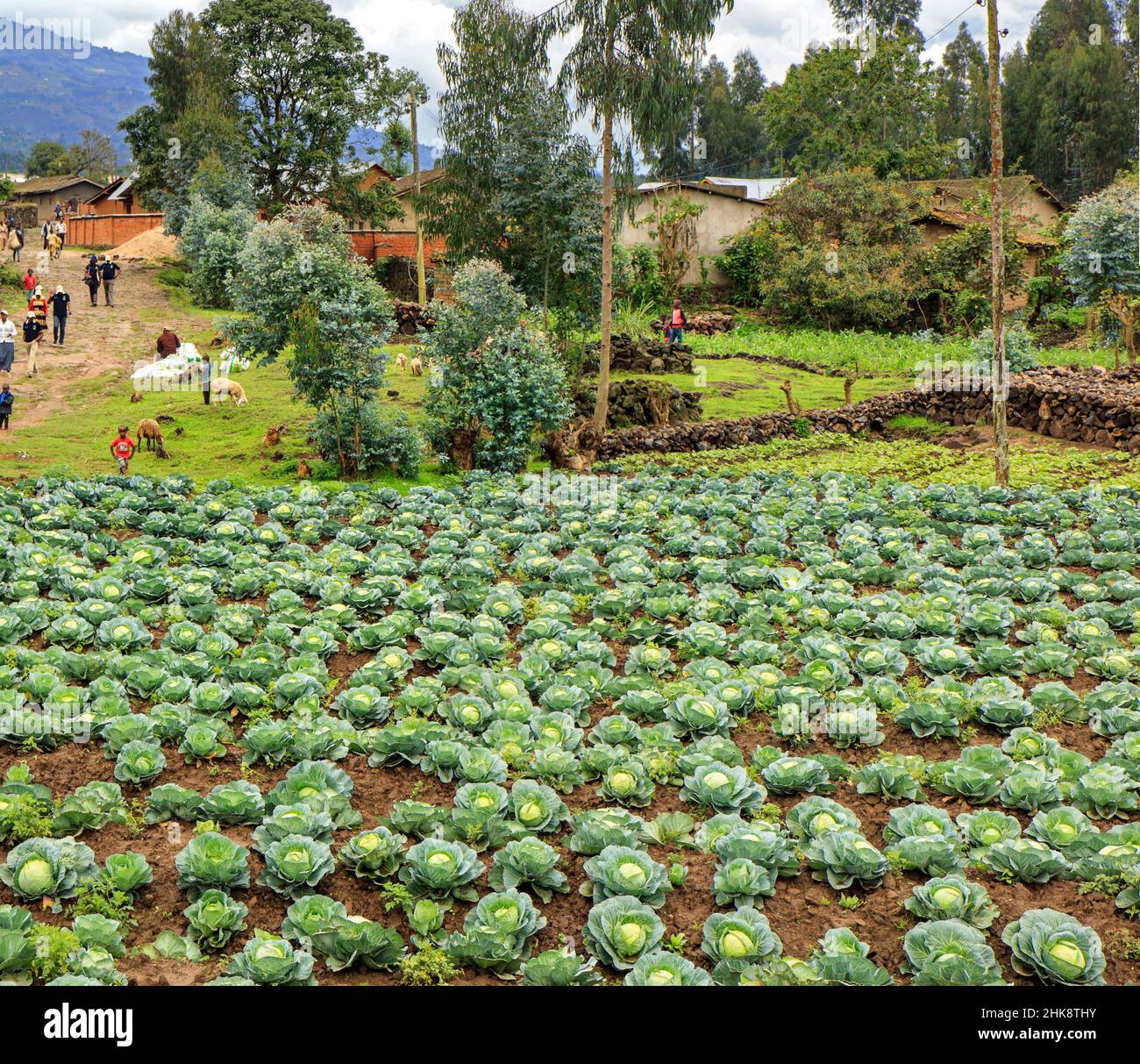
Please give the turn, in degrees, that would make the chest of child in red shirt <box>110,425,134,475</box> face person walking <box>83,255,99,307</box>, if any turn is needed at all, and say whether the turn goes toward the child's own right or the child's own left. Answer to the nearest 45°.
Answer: approximately 180°

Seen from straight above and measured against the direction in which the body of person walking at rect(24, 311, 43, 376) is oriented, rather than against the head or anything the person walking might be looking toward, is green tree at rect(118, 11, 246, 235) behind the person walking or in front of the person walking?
behind

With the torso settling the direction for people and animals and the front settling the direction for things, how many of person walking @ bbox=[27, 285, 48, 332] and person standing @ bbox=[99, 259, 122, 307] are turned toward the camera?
2

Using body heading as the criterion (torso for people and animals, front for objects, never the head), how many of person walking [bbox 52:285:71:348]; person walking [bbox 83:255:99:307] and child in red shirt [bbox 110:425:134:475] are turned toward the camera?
3

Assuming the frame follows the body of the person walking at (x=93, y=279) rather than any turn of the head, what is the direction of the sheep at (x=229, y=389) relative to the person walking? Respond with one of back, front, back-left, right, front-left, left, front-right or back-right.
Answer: front

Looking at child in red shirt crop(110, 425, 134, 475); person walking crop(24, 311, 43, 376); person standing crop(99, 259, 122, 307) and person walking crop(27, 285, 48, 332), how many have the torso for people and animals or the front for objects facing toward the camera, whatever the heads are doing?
4

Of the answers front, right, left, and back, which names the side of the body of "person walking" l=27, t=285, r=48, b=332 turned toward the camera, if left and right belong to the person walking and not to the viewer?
front

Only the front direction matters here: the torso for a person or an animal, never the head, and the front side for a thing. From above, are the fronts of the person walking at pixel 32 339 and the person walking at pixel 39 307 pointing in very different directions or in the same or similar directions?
same or similar directions

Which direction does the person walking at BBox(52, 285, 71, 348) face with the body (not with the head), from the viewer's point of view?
toward the camera

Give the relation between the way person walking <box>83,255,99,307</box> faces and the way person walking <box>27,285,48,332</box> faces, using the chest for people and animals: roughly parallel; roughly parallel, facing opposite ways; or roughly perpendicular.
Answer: roughly parallel

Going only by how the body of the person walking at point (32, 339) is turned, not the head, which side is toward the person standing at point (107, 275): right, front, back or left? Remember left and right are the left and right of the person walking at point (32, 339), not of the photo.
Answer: back

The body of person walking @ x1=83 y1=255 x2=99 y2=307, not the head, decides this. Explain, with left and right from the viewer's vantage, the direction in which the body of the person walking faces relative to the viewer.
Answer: facing the viewer
